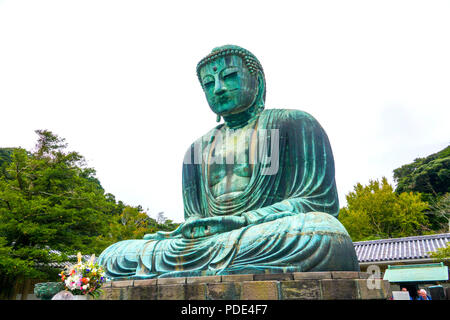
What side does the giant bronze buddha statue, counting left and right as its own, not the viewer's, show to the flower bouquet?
front

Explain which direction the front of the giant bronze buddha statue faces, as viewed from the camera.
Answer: facing the viewer and to the left of the viewer

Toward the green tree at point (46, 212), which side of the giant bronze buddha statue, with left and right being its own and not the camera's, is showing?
right

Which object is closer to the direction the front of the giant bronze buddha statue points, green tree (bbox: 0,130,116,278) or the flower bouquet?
the flower bouquet
